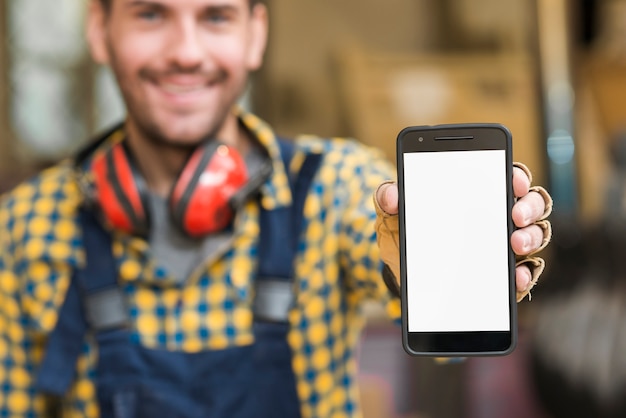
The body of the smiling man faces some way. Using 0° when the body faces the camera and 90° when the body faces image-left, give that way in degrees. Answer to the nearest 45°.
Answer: approximately 0°
